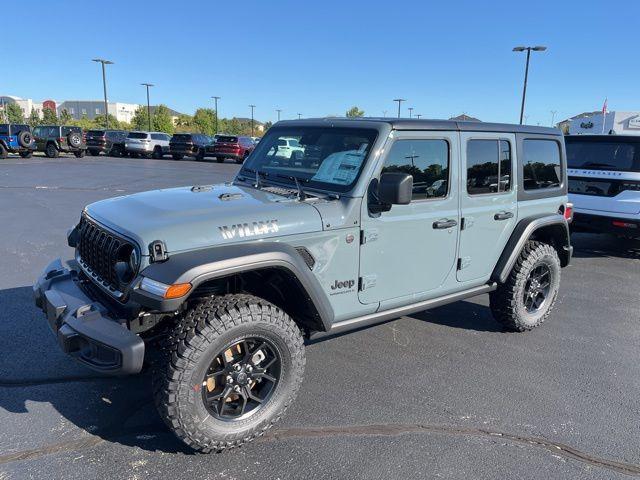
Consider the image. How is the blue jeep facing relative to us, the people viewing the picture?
facing away from the viewer and to the left of the viewer

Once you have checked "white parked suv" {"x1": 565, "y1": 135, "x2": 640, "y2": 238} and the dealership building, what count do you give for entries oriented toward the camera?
1

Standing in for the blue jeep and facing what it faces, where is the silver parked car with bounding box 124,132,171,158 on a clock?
The silver parked car is roughly at 4 o'clock from the blue jeep.

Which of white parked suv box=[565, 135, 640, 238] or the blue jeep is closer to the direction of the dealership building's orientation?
the white parked suv

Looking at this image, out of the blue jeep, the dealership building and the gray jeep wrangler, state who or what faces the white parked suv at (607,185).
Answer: the dealership building

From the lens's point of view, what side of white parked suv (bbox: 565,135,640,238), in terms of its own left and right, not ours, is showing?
back

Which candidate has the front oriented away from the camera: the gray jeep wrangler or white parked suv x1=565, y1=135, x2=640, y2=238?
the white parked suv

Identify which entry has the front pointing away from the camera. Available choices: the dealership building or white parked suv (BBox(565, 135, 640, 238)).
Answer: the white parked suv

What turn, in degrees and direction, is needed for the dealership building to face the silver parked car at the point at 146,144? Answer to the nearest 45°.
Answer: approximately 90° to its right

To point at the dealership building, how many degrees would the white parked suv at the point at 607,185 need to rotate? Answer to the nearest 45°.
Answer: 0° — it already faces it

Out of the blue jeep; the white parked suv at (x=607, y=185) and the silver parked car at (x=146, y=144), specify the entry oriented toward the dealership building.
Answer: the white parked suv
